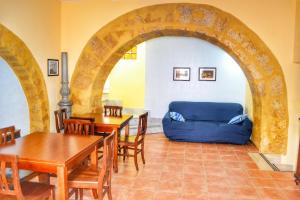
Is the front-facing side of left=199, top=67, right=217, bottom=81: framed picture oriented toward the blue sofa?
yes

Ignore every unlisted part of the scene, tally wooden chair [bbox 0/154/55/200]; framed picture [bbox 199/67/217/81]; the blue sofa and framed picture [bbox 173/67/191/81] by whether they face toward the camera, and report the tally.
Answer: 3

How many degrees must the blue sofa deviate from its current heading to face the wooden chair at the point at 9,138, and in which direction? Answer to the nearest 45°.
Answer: approximately 45° to its right

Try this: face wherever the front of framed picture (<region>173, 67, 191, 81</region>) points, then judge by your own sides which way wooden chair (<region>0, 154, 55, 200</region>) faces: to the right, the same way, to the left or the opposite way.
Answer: the opposite way

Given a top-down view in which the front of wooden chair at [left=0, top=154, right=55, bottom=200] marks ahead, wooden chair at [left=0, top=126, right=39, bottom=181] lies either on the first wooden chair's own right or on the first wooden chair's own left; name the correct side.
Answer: on the first wooden chair's own left

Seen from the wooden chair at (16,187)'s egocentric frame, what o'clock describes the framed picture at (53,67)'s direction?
The framed picture is roughly at 11 o'clock from the wooden chair.

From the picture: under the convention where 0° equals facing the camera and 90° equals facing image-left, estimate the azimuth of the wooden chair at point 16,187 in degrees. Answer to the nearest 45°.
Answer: approximately 225°

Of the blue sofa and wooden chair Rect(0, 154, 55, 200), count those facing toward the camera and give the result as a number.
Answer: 1

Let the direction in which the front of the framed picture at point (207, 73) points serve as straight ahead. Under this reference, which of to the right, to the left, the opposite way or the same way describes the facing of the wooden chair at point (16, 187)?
the opposite way

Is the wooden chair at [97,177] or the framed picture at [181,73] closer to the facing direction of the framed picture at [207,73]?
the wooden chair
